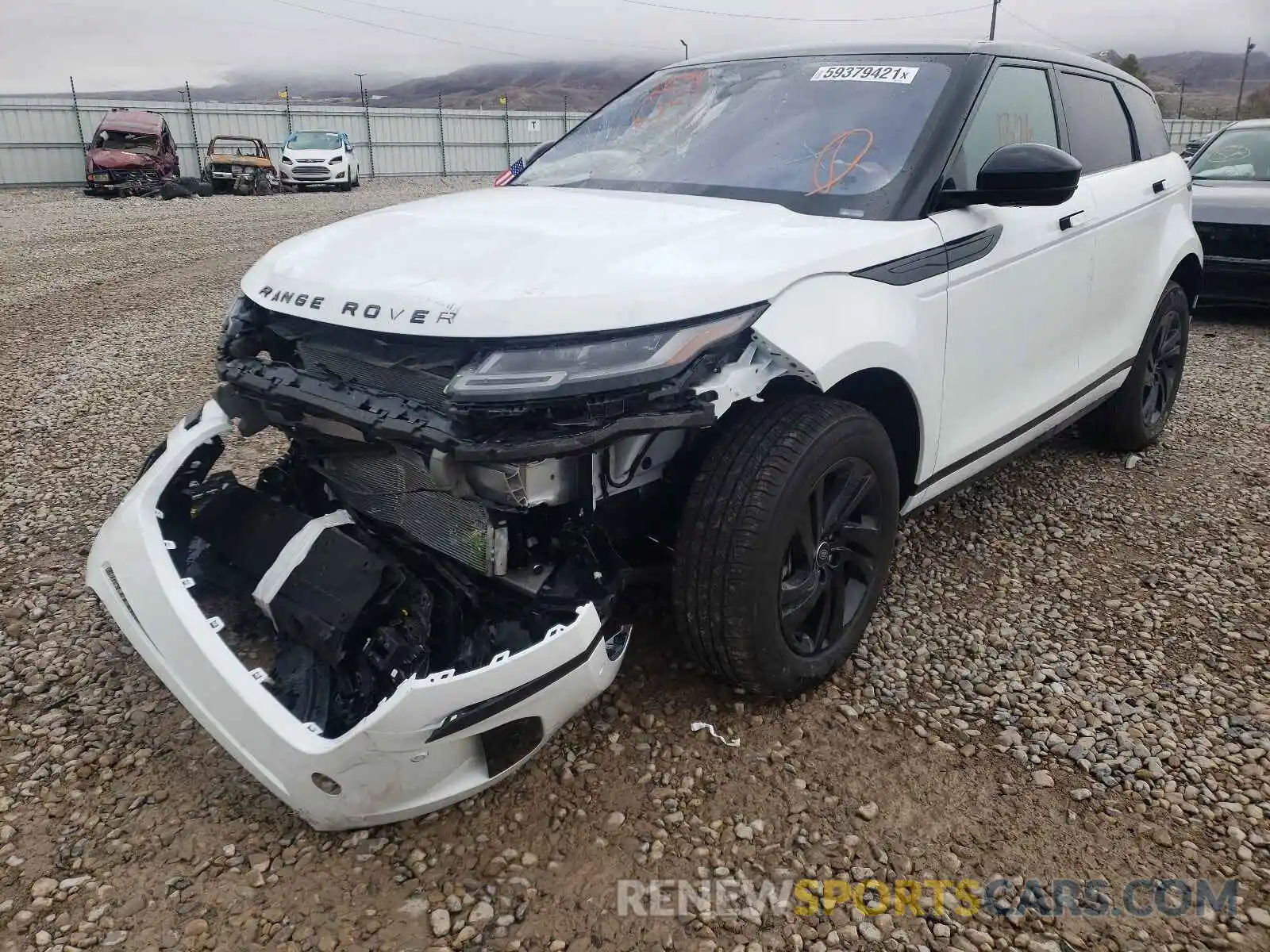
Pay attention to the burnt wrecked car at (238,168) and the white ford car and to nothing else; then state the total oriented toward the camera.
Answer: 2

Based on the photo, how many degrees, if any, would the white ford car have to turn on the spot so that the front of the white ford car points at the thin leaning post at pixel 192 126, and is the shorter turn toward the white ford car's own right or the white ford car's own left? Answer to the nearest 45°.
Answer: approximately 135° to the white ford car's own right

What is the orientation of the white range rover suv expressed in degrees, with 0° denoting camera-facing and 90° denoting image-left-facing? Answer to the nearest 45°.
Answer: approximately 45°

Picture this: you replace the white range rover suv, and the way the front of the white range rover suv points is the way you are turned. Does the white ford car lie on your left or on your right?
on your right

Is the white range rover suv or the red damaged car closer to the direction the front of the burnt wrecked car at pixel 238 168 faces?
the white range rover suv

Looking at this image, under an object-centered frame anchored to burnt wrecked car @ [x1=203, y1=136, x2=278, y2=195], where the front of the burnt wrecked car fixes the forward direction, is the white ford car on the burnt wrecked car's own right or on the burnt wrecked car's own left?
on the burnt wrecked car's own left

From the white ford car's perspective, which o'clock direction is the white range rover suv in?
The white range rover suv is roughly at 12 o'clock from the white ford car.

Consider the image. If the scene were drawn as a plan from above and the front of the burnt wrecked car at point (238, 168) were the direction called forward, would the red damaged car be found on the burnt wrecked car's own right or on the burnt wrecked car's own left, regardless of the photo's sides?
on the burnt wrecked car's own right

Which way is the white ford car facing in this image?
toward the camera

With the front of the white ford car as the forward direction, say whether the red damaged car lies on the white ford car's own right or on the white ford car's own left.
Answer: on the white ford car's own right

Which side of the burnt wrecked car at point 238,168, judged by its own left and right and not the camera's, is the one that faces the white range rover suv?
front

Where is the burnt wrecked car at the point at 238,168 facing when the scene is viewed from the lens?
facing the viewer
